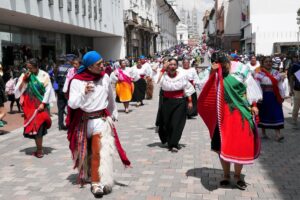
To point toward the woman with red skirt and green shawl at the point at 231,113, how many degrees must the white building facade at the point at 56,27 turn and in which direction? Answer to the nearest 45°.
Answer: approximately 45° to its right

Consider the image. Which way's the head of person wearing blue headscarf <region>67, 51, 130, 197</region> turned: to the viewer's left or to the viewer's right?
to the viewer's right

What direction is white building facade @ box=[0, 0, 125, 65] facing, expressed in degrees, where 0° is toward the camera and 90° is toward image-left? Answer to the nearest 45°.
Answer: approximately 315°

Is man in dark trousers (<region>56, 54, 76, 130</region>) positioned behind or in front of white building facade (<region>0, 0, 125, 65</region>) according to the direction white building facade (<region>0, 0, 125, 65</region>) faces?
in front

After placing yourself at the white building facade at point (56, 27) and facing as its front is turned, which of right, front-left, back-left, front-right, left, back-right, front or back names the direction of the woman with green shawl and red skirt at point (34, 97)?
front-right

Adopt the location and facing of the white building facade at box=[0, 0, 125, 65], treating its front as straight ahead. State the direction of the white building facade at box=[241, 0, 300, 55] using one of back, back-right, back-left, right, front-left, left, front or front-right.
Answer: left
